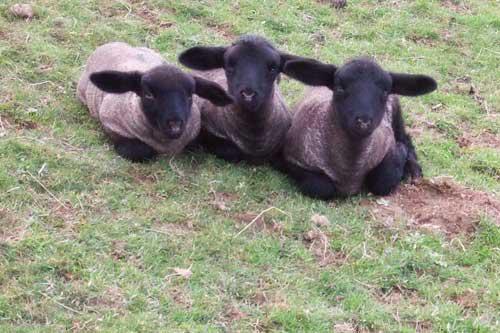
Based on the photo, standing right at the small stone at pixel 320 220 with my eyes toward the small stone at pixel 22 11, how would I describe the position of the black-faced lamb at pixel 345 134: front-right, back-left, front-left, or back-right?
front-right

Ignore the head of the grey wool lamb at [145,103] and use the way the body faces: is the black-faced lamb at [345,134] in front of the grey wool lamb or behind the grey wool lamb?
in front

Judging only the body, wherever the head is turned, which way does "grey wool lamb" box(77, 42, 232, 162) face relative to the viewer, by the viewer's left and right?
facing the viewer and to the right of the viewer

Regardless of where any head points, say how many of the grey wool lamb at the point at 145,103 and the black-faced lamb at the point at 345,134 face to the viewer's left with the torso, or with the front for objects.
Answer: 0

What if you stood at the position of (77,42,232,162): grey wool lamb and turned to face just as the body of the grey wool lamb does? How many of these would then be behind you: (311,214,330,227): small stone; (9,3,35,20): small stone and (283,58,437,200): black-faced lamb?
1

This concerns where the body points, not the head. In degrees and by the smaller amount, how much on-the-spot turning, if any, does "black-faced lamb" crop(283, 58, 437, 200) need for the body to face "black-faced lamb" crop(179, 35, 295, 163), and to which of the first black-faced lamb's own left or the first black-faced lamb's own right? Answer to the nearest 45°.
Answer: approximately 90° to the first black-faced lamb's own right

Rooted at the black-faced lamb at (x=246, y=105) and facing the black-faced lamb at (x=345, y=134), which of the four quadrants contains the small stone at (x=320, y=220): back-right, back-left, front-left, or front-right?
front-right

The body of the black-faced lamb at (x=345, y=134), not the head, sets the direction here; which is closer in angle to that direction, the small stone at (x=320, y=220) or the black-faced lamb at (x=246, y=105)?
the small stone

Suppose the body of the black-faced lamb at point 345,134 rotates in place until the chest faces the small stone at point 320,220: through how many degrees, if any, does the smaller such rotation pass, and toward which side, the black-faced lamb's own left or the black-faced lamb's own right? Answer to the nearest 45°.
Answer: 0° — it already faces it

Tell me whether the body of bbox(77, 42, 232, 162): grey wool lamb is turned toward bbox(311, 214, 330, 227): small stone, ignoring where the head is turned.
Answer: yes
